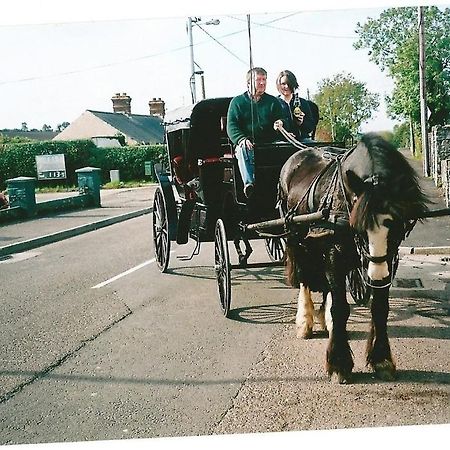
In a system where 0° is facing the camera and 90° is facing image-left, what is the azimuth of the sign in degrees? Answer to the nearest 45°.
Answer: approximately 0°

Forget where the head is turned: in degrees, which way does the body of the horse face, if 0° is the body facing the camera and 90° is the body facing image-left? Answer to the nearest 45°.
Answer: approximately 315°

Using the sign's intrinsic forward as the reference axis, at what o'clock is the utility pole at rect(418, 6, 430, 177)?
The utility pole is roughly at 10 o'clock from the sign.

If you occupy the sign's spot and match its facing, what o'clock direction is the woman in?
The woman is roughly at 10 o'clock from the sign.

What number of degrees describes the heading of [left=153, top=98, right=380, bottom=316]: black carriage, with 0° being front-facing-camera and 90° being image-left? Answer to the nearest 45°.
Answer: approximately 315°
